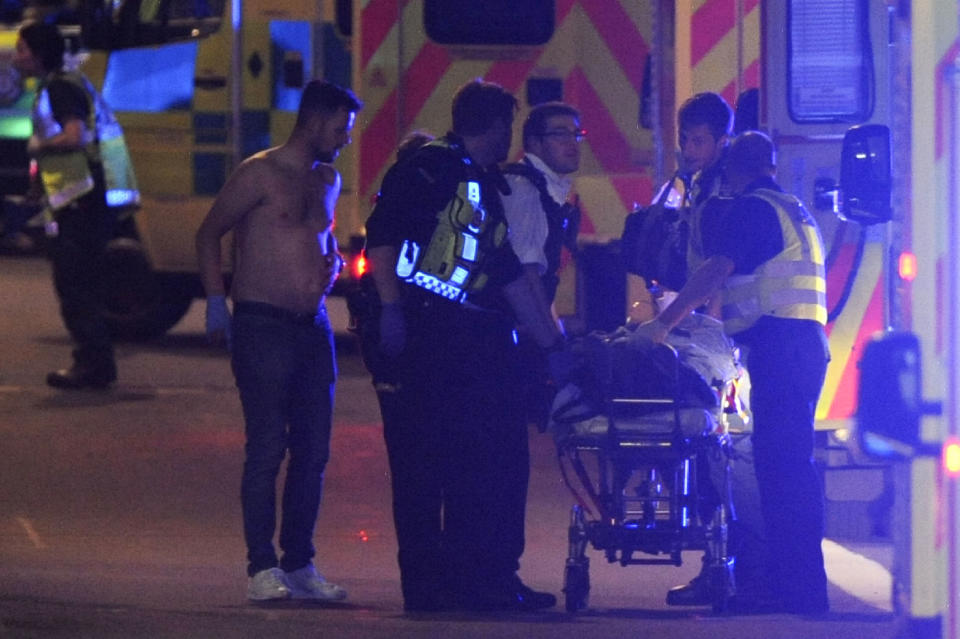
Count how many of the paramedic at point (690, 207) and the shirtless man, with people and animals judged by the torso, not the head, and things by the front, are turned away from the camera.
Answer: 0

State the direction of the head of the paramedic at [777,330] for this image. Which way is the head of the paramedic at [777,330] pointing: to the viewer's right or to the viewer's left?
to the viewer's left

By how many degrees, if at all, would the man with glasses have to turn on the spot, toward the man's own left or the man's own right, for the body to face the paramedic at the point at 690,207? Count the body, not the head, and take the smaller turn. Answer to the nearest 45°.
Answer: approximately 90° to the man's own left

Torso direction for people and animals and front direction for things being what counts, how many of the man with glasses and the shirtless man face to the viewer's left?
0

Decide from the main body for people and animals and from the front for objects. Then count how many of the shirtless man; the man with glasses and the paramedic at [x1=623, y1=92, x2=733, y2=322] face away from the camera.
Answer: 0

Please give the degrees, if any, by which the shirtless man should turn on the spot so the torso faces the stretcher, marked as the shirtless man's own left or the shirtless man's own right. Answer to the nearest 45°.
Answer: approximately 45° to the shirtless man's own left

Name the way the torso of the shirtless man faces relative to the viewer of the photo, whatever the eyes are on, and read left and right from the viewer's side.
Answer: facing the viewer and to the right of the viewer

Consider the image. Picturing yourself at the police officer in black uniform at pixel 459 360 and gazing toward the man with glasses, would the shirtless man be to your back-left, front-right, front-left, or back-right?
back-left

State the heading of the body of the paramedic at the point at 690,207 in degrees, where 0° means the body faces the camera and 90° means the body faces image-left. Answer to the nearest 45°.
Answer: approximately 45°

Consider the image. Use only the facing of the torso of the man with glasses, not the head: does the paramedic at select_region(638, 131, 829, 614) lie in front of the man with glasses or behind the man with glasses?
in front

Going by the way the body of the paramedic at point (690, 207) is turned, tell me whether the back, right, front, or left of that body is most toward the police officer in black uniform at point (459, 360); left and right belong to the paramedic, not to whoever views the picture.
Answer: front

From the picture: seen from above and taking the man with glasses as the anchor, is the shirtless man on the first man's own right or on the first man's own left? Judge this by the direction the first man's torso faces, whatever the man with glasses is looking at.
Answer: on the first man's own right

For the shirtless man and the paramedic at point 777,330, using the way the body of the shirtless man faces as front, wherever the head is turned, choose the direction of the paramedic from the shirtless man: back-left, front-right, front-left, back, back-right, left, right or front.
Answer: front-left

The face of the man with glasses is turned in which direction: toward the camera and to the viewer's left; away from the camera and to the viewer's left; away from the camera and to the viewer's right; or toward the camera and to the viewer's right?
toward the camera and to the viewer's right

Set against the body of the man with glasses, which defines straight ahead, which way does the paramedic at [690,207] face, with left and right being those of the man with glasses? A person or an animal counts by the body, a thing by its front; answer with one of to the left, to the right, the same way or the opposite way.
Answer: to the right

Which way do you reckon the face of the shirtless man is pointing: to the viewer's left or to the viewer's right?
to the viewer's right
